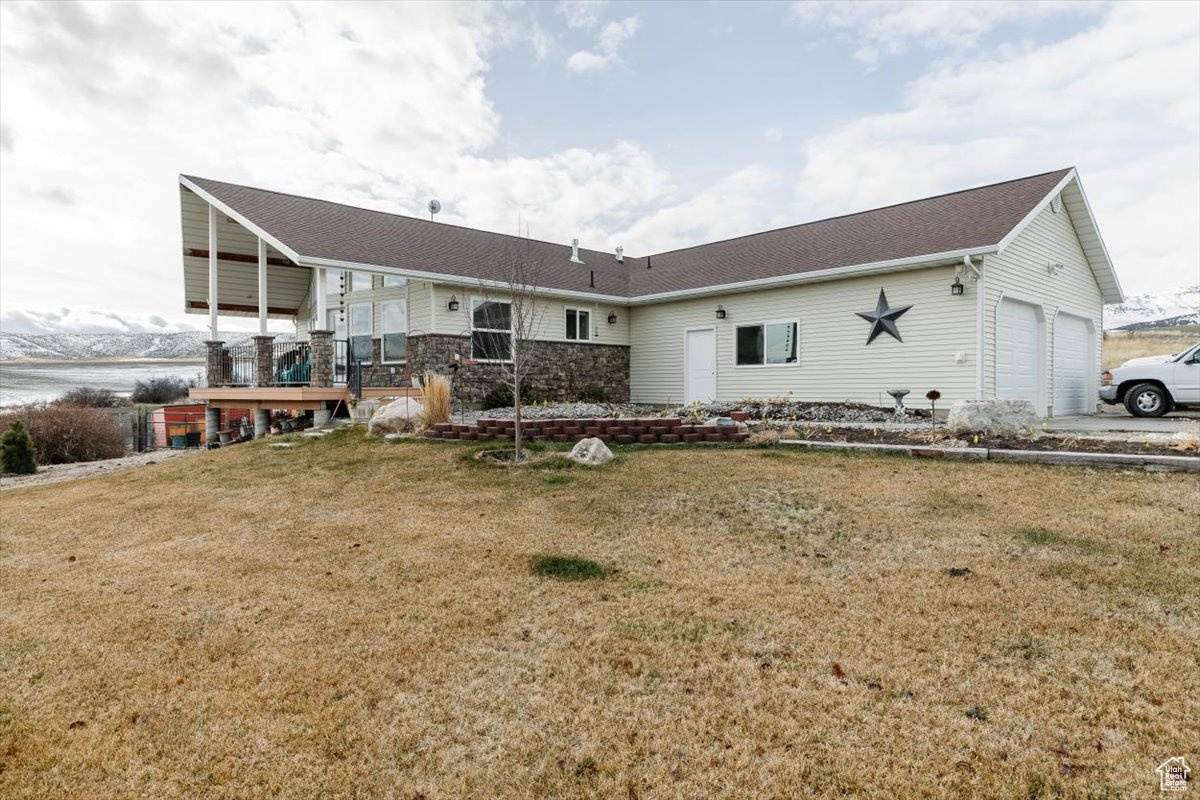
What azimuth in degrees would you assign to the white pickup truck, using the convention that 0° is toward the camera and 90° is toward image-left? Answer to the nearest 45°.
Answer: approximately 90°

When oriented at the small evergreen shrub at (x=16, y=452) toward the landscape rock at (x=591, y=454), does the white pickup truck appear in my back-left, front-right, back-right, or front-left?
front-left

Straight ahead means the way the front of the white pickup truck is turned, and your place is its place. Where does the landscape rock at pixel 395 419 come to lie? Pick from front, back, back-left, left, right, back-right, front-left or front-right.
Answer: front-left

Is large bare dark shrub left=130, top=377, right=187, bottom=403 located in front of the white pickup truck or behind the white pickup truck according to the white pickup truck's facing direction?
in front

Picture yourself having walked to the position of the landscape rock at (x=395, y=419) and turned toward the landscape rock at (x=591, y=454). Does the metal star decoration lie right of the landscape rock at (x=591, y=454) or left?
left

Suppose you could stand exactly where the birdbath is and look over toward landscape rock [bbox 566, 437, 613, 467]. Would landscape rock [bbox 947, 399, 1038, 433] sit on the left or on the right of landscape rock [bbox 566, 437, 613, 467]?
left

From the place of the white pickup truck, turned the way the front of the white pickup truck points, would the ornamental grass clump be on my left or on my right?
on my left

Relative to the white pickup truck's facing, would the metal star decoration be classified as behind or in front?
in front

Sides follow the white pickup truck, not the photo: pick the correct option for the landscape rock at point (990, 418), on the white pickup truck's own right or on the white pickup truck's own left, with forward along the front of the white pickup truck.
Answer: on the white pickup truck's own left
